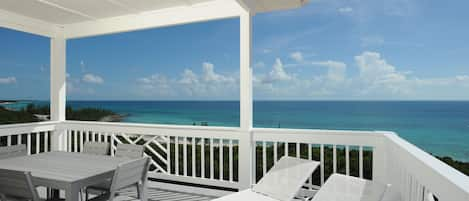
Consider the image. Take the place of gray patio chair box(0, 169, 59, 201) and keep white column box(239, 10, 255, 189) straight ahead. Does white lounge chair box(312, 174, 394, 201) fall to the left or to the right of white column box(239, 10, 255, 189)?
right

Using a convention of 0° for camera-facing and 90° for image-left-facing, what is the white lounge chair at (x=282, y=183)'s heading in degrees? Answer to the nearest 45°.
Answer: approximately 45°

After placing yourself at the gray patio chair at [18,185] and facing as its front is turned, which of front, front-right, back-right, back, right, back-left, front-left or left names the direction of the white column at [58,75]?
front-left

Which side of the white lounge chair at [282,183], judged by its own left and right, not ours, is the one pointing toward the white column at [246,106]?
right

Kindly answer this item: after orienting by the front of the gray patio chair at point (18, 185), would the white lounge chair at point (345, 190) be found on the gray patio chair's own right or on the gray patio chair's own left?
on the gray patio chair's own right

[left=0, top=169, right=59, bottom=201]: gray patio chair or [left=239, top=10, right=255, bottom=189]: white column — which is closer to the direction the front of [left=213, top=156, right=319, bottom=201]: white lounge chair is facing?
the gray patio chair

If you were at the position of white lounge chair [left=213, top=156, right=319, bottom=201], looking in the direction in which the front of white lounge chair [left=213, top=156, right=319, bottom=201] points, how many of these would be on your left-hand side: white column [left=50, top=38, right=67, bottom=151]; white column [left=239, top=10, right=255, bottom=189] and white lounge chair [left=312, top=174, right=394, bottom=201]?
1

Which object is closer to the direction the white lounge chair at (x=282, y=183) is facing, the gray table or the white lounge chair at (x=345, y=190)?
the gray table

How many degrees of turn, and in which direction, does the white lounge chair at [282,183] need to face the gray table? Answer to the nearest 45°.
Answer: approximately 45° to its right

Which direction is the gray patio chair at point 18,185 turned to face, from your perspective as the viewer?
facing away from the viewer and to the right of the viewer

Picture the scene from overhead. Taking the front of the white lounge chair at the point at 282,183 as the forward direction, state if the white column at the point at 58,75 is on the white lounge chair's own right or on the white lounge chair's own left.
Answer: on the white lounge chair's own right

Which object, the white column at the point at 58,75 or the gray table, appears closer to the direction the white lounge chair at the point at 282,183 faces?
the gray table
